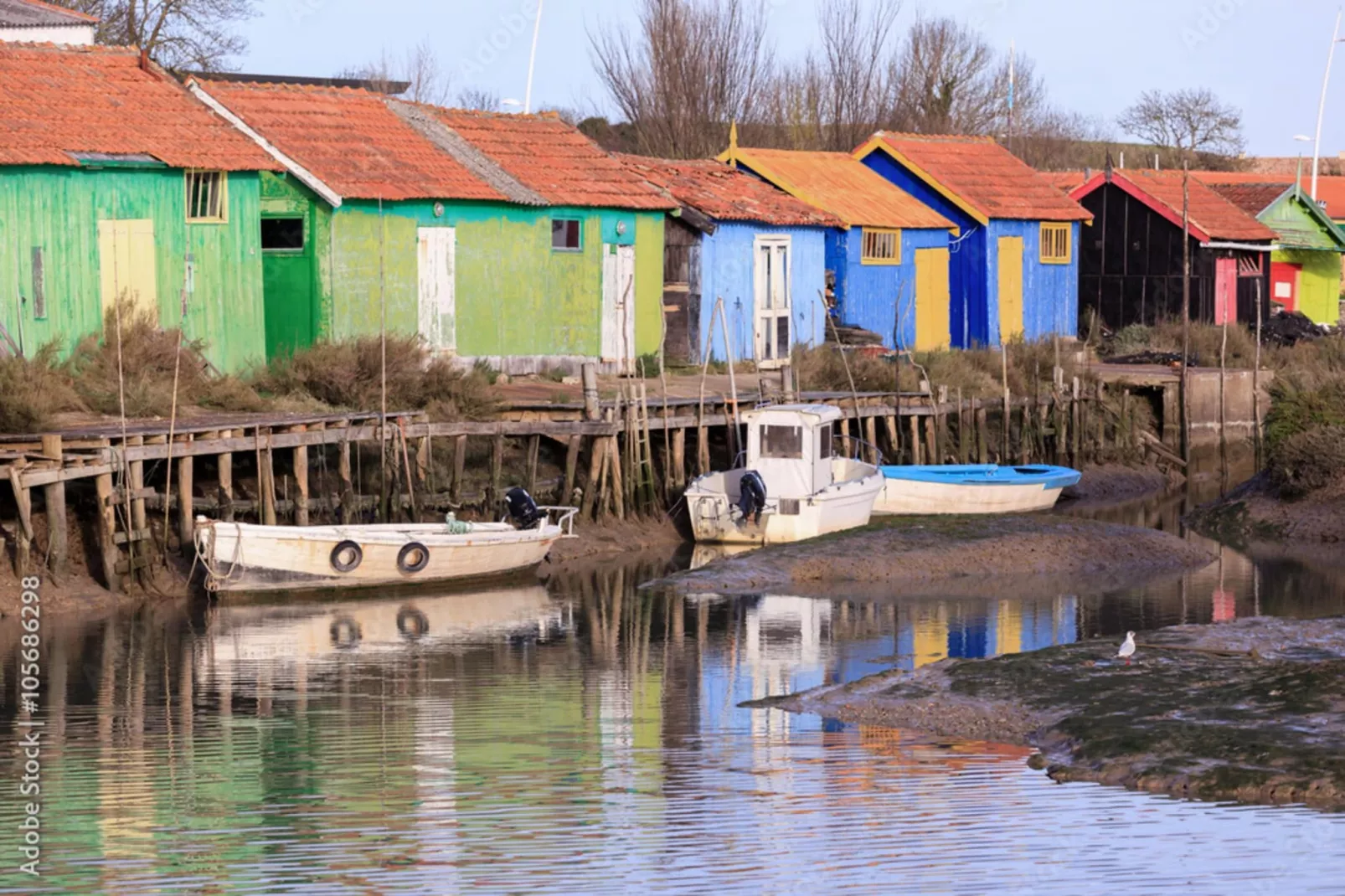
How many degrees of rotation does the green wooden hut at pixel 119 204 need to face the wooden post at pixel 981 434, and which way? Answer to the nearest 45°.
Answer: approximately 90° to its left

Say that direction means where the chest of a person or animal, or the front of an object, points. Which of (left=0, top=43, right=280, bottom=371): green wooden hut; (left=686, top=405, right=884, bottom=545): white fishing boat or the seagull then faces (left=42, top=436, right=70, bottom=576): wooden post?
the green wooden hut

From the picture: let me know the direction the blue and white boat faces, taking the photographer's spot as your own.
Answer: facing to the right of the viewer

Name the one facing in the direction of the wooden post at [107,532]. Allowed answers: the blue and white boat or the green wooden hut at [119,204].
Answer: the green wooden hut

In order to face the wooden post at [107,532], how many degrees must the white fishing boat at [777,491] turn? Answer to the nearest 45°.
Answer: approximately 180°

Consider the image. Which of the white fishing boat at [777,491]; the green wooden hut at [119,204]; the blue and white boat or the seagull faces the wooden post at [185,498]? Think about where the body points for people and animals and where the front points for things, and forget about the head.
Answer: the green wooden hut

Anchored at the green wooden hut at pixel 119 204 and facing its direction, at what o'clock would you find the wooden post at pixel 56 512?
The wooden post is roughly at 12 o'clock from the green wooden hut.

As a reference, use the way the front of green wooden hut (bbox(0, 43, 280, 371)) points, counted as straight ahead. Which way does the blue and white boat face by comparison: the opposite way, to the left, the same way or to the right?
to the left

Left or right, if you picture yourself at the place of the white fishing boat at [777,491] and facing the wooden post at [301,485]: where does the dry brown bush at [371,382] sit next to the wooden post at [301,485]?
right

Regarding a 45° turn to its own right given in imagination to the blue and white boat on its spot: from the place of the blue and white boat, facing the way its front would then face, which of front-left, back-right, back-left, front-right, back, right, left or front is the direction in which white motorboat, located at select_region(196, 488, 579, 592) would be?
right

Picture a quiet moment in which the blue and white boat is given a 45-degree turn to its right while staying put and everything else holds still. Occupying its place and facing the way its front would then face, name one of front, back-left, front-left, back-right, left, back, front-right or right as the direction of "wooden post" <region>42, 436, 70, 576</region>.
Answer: right

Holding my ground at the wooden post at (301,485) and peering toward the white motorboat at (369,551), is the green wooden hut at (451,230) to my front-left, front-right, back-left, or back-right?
back-left
